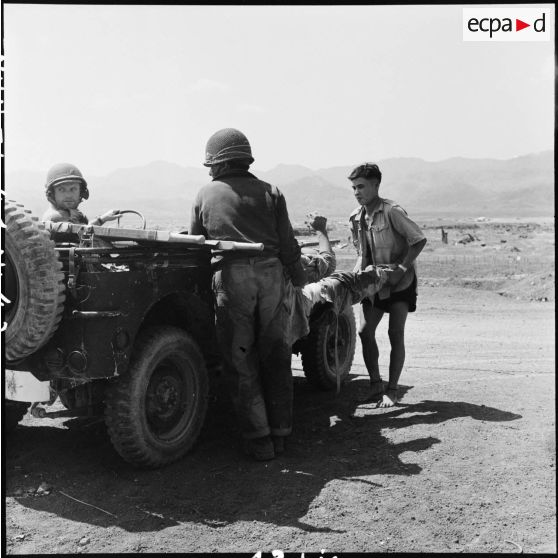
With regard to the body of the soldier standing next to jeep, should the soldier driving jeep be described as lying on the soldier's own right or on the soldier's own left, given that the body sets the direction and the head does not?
on the soldier's own left

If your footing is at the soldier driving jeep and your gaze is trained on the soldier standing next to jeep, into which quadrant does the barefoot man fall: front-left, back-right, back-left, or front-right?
front-left

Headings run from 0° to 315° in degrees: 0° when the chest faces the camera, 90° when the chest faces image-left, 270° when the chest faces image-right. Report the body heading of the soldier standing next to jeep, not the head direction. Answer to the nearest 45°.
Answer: approximately 180°

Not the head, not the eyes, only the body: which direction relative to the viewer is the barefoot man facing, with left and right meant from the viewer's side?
facing the viewer and to the left of the viewer

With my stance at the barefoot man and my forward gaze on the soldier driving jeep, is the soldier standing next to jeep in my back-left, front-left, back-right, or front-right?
front-left

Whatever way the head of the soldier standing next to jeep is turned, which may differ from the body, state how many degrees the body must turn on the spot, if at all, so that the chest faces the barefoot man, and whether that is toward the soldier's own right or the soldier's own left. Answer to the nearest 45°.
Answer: approximately 45° to the soldier's own right

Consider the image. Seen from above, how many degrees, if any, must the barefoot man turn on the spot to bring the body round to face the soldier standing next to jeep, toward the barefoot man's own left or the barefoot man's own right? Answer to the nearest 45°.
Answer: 0° — they already face them

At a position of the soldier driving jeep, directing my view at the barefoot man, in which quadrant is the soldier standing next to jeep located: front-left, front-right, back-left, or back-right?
front-right
